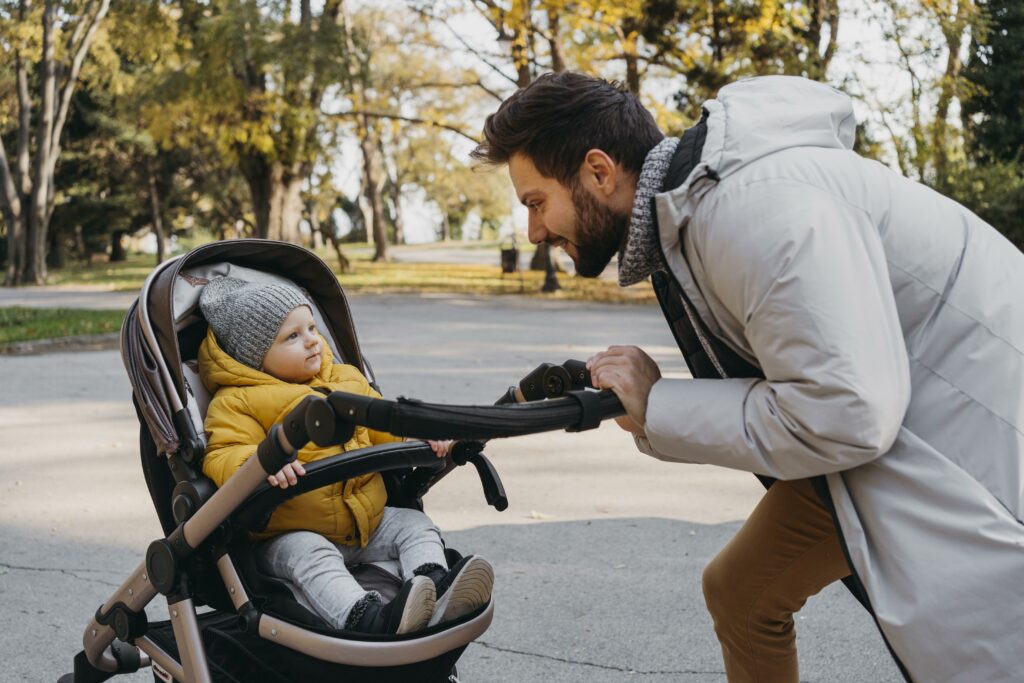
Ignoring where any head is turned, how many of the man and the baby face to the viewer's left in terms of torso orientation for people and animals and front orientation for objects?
1

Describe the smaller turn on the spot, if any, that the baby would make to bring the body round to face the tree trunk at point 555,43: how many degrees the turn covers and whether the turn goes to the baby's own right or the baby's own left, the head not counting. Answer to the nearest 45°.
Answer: approximately 135° to the baby's own left

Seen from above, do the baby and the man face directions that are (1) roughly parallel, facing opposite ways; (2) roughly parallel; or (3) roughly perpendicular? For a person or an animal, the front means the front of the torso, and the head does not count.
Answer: roughly parallel, facing opposite ways

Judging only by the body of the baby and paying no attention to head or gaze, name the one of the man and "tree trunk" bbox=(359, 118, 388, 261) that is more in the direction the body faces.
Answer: the man

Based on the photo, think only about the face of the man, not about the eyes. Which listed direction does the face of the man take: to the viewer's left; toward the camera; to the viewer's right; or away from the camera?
to the viewer's left

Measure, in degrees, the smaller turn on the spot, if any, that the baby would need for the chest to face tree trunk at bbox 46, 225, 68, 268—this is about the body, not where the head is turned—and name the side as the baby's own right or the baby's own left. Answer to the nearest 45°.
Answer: approximately 135° to the baby's own left

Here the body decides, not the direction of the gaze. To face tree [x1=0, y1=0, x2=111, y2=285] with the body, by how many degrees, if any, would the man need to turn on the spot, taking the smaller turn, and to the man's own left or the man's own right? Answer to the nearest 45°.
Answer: approximately 45° to the man's own right

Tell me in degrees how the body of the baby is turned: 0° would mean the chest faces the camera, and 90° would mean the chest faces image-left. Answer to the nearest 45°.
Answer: approximately 315°

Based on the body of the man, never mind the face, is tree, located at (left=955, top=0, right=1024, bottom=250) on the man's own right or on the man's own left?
on the man's own right

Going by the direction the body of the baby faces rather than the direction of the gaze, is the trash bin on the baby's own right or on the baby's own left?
on the baby's own left

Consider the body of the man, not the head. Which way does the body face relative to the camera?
to the viewer's left

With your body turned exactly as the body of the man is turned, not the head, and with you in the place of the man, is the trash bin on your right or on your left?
on your right

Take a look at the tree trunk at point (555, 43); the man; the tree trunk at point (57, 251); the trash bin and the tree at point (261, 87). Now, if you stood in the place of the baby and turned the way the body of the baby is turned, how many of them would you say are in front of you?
1
